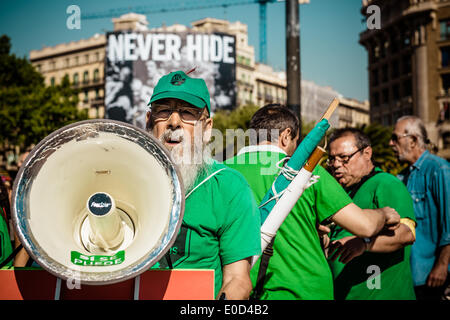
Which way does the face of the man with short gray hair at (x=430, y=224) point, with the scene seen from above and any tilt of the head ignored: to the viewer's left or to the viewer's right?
to the viewer's left

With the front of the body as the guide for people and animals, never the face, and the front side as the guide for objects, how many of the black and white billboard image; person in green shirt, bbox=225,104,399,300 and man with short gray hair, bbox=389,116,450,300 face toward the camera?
1

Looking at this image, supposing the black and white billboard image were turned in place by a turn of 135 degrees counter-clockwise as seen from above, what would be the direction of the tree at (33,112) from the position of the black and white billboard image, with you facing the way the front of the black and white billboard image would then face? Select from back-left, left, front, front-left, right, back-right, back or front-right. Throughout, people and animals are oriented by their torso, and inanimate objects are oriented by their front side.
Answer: back

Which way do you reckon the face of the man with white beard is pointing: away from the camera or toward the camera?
toward the camera

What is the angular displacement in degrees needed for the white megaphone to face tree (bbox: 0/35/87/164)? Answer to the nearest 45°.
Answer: approximately 180°

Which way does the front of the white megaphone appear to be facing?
toward the camera

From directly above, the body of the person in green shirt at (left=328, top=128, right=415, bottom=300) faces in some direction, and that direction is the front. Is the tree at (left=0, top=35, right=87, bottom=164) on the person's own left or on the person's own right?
on the person's own right

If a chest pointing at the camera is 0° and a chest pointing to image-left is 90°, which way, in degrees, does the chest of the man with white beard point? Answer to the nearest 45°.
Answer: approximately 45°

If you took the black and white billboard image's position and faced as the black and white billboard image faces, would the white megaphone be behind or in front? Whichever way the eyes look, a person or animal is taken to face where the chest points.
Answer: in front

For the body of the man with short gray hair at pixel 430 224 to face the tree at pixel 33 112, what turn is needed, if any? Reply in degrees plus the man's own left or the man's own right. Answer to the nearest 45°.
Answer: approximately 45° to the man's own right

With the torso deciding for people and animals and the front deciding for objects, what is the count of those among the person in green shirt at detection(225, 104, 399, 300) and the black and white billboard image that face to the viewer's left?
0

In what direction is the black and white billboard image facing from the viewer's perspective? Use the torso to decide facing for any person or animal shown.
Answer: toward the camera

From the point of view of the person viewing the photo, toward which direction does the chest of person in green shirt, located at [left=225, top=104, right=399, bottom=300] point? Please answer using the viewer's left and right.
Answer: facing away from the viewer and to the right of the viewer

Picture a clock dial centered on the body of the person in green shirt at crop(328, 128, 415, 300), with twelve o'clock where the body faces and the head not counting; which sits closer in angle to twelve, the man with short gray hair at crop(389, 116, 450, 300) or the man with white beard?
the man with white beard

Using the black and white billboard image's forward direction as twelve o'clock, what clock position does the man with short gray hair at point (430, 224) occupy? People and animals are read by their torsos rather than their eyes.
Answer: The man with short gray hair is roughly at 12 o'clock from the black and white billboard image.

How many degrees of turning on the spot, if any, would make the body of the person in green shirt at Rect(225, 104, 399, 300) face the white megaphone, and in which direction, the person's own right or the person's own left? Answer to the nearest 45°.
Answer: approximately 180°
